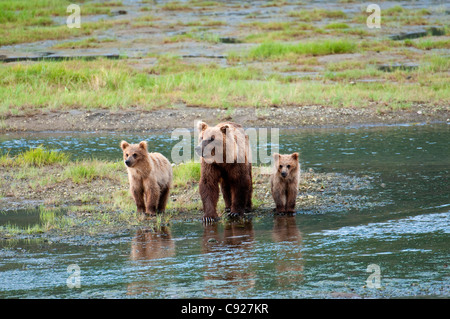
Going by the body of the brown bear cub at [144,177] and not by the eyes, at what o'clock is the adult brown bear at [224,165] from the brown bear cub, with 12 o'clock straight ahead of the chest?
The adult brown bear is roughly at 8 o'clock from the brown bear cub.

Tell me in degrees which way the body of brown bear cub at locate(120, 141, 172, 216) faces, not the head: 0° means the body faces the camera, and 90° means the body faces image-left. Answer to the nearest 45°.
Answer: approximately 45°
